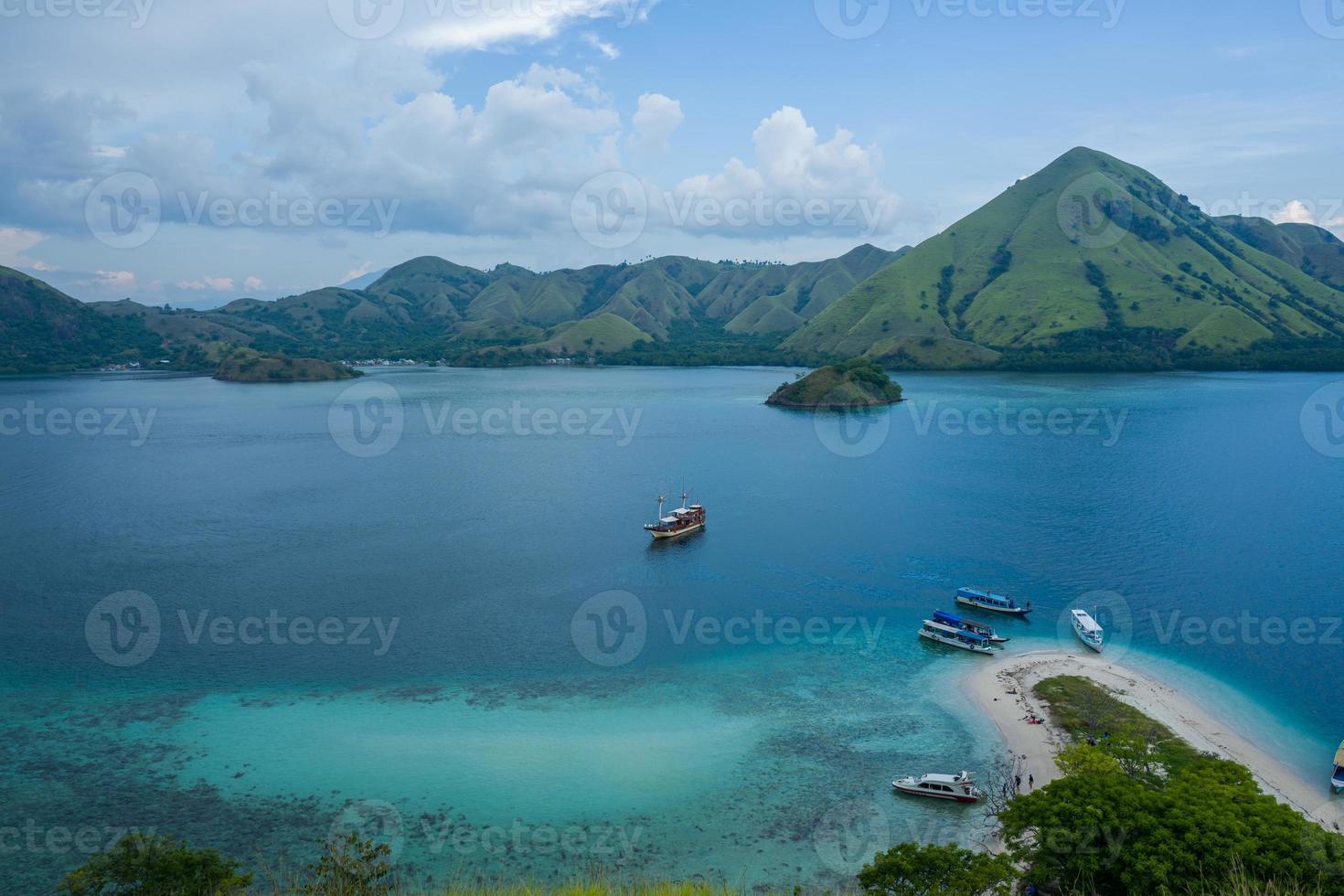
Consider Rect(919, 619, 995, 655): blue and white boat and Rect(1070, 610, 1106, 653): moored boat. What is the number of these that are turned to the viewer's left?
0

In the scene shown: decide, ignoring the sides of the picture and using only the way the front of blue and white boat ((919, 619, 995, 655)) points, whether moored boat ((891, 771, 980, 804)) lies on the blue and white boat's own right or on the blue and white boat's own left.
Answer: on the blue and white boat's own right

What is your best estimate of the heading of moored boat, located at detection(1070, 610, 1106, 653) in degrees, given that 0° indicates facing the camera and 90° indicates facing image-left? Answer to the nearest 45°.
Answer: approximately 315°

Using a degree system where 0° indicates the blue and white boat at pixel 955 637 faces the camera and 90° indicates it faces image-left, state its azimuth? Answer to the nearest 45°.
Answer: approximately 315°

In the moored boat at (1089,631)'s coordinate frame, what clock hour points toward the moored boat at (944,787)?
the moored boat at (944,787) is roughly at 2 o'clock from the moored boat at (1089,631).

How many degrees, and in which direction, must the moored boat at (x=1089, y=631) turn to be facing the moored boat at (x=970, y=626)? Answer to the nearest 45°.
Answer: approximately 135° to its right

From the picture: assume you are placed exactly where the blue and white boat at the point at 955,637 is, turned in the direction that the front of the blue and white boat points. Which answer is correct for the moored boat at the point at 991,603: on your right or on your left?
on your left

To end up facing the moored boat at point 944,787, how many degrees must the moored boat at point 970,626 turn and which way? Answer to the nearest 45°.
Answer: approximately 45° to its right

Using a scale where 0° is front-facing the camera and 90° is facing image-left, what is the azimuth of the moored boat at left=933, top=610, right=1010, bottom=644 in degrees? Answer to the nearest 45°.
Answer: approximately 315°
